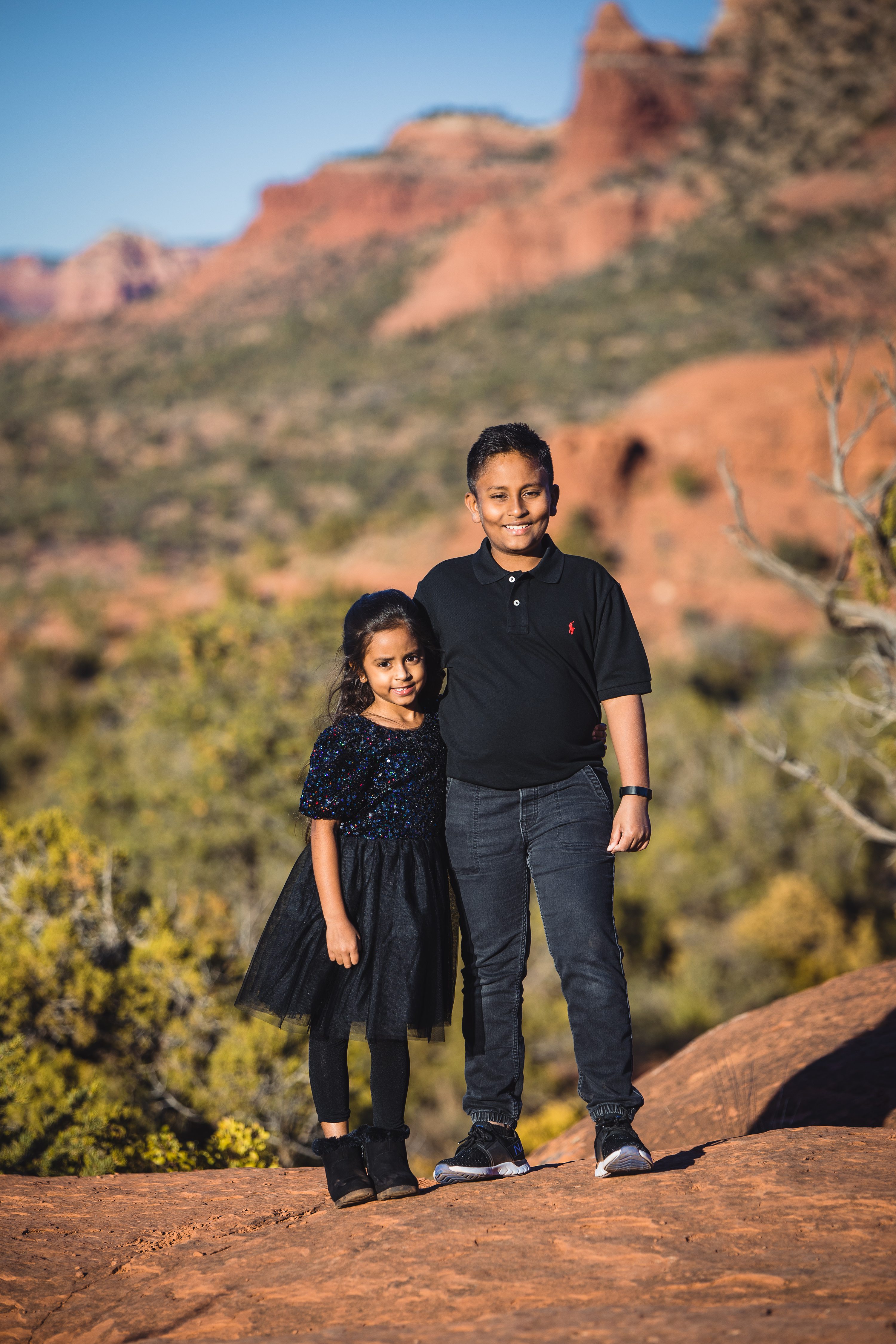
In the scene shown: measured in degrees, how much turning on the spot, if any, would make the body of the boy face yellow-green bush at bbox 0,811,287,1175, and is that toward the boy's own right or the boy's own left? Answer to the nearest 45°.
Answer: approximately 135° to the boy's own right

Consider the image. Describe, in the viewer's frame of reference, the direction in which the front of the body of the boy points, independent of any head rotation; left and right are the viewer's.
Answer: facing the viewer

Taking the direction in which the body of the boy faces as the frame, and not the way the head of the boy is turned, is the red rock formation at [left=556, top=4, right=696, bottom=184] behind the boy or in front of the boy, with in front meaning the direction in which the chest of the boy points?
behind

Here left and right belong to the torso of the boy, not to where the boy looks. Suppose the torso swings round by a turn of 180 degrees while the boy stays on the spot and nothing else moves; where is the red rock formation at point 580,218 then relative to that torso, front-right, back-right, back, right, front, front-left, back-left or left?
front
